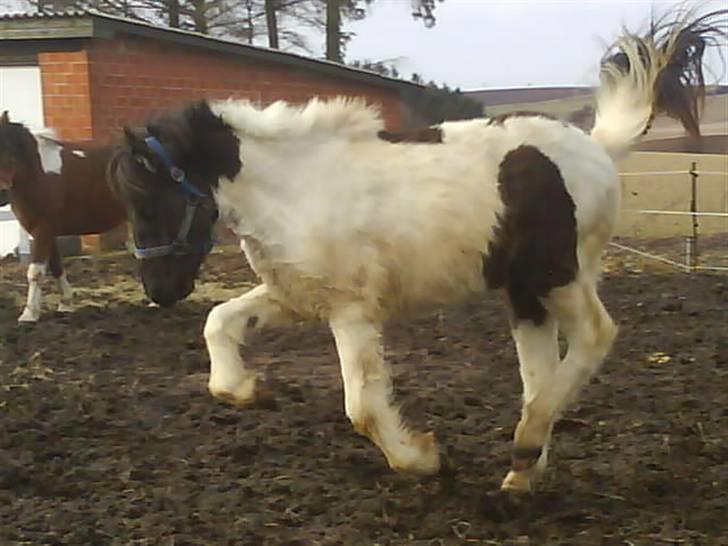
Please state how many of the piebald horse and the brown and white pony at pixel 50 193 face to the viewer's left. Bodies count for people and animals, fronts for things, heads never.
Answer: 2

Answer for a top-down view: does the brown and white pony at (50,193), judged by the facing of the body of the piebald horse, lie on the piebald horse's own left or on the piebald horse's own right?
on the piebald horse's own right

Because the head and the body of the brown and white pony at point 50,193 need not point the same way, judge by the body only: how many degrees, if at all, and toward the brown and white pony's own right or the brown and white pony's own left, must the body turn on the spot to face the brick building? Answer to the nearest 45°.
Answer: approximately 90° to the brown and white pony's own right

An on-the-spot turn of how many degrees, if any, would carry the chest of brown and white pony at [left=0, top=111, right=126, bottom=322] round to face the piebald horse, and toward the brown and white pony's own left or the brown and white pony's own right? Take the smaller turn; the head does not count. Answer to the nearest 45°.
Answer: approximately 90° to the brown and white pony's own left

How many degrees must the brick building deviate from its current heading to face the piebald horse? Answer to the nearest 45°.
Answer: approximately 45° to its left

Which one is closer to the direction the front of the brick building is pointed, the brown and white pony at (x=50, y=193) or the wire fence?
the brown and white pony

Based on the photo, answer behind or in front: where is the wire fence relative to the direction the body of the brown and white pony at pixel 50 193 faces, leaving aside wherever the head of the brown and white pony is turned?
behind

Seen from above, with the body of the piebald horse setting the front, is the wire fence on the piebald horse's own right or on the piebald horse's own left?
on the piebald horse's own right

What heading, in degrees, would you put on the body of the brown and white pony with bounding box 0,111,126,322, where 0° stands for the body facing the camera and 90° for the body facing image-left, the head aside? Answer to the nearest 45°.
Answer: approximately 90°

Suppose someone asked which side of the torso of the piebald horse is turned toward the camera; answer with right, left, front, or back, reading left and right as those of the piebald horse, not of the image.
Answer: left

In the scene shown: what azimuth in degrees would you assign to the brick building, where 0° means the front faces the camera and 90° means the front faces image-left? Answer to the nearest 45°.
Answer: approximately 45°
